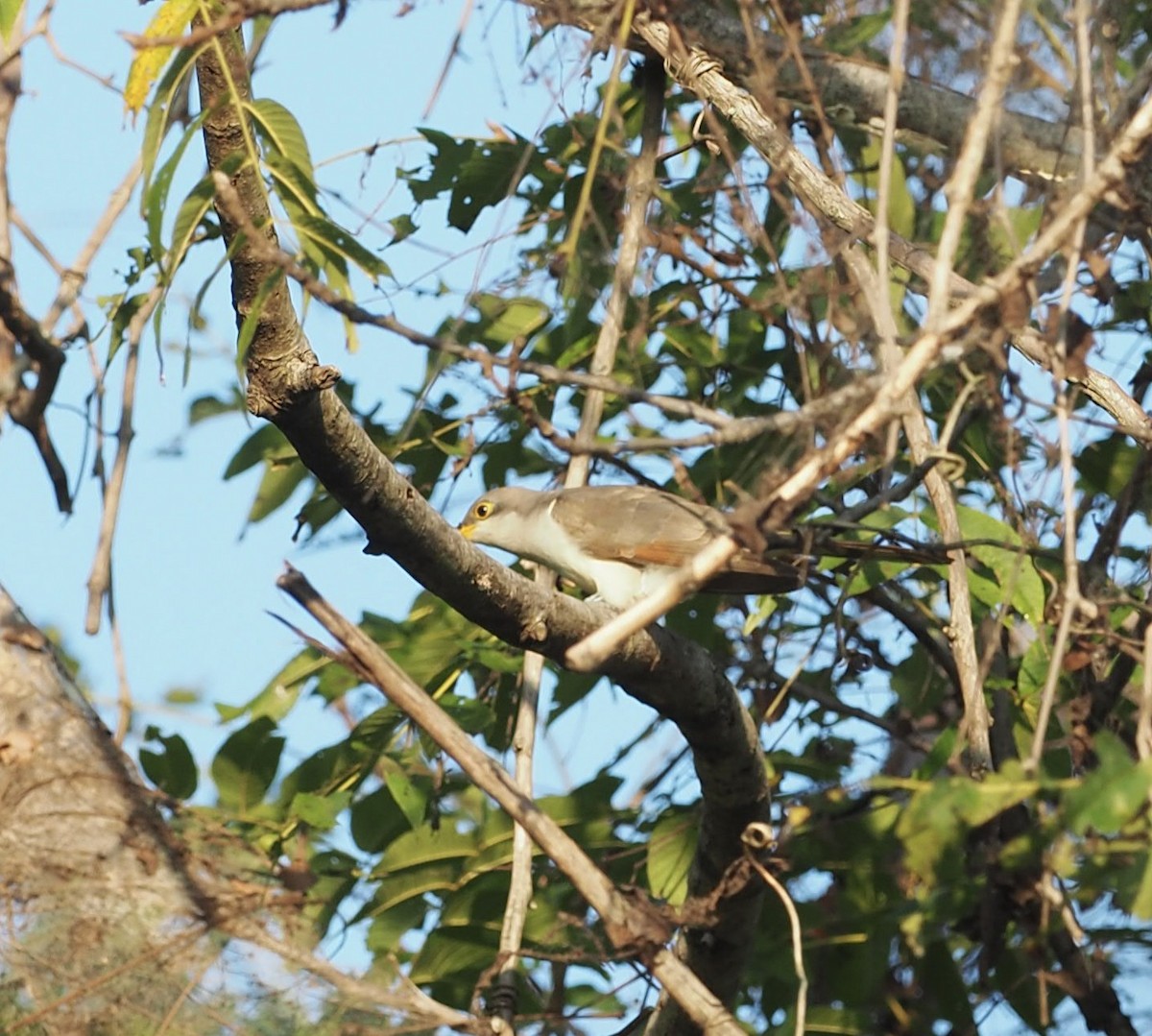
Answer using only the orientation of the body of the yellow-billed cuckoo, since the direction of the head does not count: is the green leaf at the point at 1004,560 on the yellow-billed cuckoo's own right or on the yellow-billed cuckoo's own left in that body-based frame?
on the yellow-billed cuckoo's own right

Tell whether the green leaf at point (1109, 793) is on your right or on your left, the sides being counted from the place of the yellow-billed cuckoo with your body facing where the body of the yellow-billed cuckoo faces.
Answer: on your left

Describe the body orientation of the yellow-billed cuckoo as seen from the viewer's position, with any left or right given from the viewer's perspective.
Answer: facing to the left of the viewer

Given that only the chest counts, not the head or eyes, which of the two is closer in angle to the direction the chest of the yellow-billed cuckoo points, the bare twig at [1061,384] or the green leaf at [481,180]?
the green leaf

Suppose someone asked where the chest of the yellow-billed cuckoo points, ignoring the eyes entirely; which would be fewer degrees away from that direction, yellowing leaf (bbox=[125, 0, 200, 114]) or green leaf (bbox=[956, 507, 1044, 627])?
the yellowing leaf
